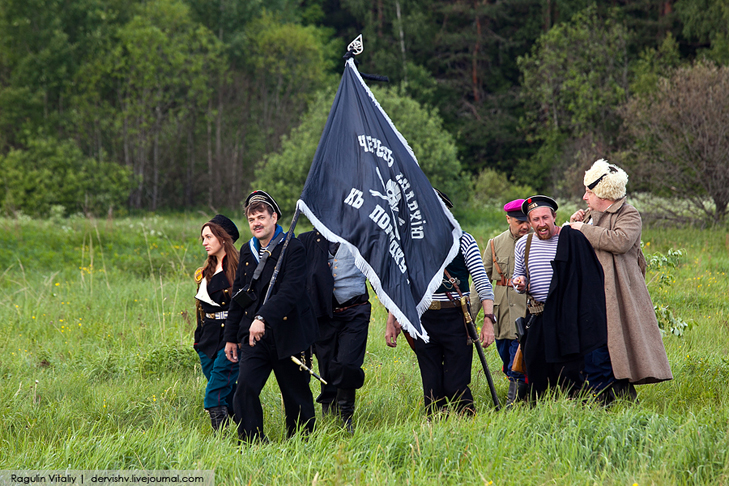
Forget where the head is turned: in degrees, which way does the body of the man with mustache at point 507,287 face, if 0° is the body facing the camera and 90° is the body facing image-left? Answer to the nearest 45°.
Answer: approximately 315°

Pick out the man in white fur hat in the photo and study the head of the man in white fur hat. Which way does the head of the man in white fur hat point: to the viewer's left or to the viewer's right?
to the viewer's left

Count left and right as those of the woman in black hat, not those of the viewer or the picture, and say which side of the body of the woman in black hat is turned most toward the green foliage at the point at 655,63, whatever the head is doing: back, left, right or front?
back

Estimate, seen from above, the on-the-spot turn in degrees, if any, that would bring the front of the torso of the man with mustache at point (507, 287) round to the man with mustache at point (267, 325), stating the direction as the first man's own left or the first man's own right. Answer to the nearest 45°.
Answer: approximately 90° to the first man's own right

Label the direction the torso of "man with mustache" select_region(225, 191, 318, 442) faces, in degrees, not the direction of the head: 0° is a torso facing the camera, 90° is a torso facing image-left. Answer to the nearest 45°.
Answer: approximately 45°

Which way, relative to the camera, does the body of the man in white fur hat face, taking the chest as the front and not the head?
to the viewer's left

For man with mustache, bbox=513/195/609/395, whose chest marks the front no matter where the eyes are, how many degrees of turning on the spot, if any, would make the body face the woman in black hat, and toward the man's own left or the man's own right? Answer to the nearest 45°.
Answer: approximately 45° to the man's own right

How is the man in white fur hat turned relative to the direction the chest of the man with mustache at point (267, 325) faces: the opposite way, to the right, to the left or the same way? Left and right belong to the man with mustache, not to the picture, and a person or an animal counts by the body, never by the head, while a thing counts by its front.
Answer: to the right

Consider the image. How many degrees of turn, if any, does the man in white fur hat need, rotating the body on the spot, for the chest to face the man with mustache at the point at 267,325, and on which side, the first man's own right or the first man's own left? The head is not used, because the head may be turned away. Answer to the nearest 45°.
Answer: approximately 45° to the first man's own left

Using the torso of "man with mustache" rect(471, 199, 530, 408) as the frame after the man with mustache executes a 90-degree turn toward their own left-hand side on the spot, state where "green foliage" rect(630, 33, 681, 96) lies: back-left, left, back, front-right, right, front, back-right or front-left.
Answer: front-left

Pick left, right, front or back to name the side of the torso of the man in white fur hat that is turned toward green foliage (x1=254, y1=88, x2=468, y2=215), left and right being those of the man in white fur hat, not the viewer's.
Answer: right

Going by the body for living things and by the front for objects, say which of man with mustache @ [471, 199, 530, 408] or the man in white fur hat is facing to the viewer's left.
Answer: the man in white fur hat

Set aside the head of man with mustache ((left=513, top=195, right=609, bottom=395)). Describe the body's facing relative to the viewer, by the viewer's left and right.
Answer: facing the viewer and to the left of the viewer

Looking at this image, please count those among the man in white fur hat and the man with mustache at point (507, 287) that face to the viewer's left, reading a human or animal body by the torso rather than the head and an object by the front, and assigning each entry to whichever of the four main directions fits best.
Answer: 1

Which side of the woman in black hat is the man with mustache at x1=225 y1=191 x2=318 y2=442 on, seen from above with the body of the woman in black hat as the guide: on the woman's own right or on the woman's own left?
on the woman's own left

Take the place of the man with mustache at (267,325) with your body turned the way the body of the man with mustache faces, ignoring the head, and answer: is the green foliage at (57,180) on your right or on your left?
on your right
